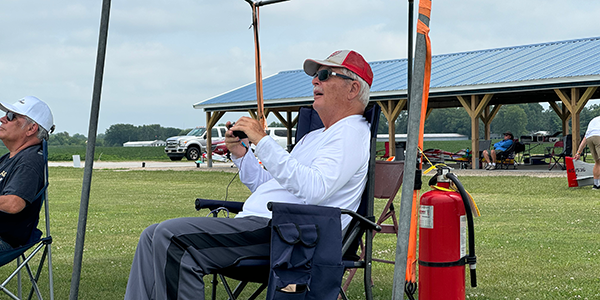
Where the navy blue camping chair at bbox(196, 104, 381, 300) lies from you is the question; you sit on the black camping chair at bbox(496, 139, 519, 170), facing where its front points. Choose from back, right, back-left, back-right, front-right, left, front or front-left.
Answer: left

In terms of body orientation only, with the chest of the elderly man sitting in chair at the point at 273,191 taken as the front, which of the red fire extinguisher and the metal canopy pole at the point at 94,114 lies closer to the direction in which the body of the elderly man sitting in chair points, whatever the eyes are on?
the metal canopy pole

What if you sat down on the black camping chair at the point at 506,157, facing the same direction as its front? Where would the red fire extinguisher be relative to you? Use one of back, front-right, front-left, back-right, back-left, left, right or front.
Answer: left

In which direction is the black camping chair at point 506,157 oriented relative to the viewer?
to the viewer's left

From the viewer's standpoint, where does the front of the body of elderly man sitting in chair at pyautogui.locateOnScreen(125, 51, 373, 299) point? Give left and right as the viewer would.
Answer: facing to the left of the viewer

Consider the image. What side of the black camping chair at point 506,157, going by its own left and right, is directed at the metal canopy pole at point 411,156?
left

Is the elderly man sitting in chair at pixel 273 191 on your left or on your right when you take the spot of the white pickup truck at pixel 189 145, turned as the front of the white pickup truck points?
on your left
